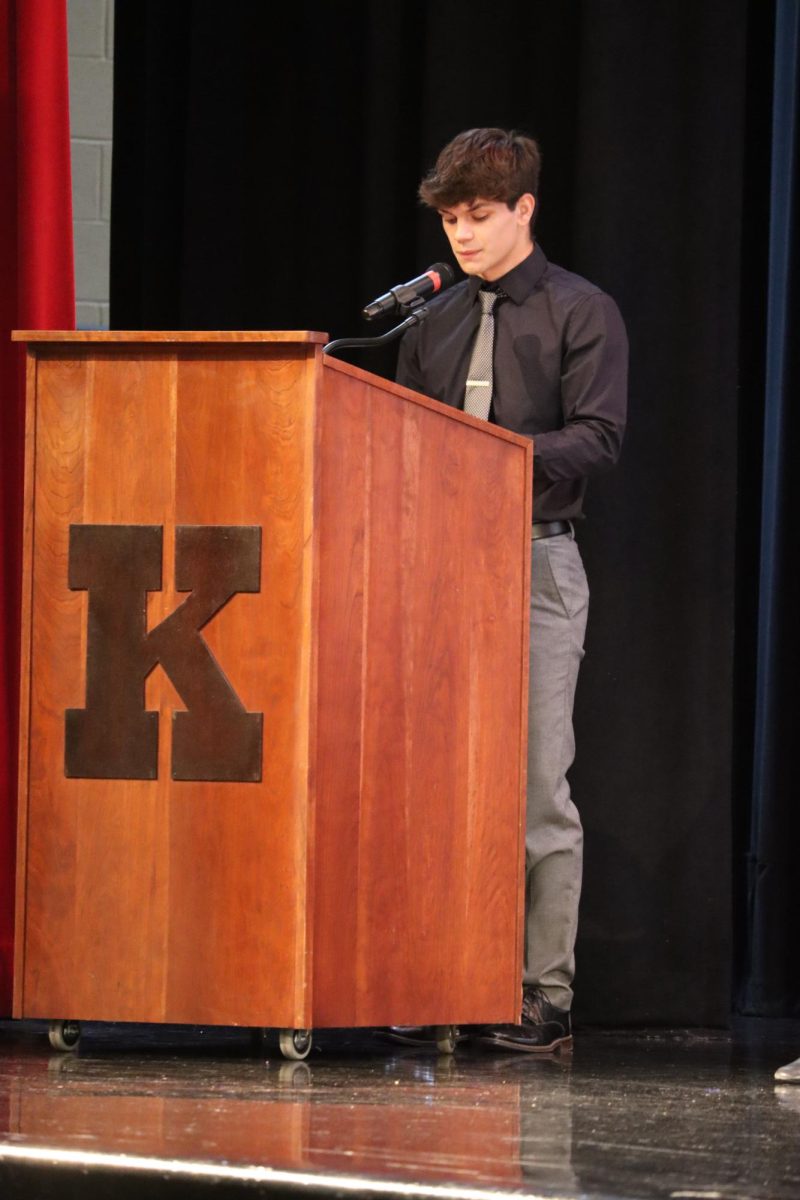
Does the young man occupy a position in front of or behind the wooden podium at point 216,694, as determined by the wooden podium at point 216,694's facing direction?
behind

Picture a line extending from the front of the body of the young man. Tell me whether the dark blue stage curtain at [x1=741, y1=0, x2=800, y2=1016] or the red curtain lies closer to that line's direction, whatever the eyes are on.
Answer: the red curtain

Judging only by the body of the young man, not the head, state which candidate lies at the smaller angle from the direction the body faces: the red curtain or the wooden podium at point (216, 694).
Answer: the wooden podium

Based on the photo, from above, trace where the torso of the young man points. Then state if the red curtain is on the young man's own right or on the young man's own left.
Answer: on the young man's own right

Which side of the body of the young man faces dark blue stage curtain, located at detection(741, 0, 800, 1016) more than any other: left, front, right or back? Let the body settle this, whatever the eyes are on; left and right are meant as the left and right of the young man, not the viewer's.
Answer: back

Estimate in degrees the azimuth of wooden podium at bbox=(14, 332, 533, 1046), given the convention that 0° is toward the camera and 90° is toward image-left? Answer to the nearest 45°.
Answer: approximately 45°

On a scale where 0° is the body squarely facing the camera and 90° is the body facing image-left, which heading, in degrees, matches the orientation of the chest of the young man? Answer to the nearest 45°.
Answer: approximately 45°
